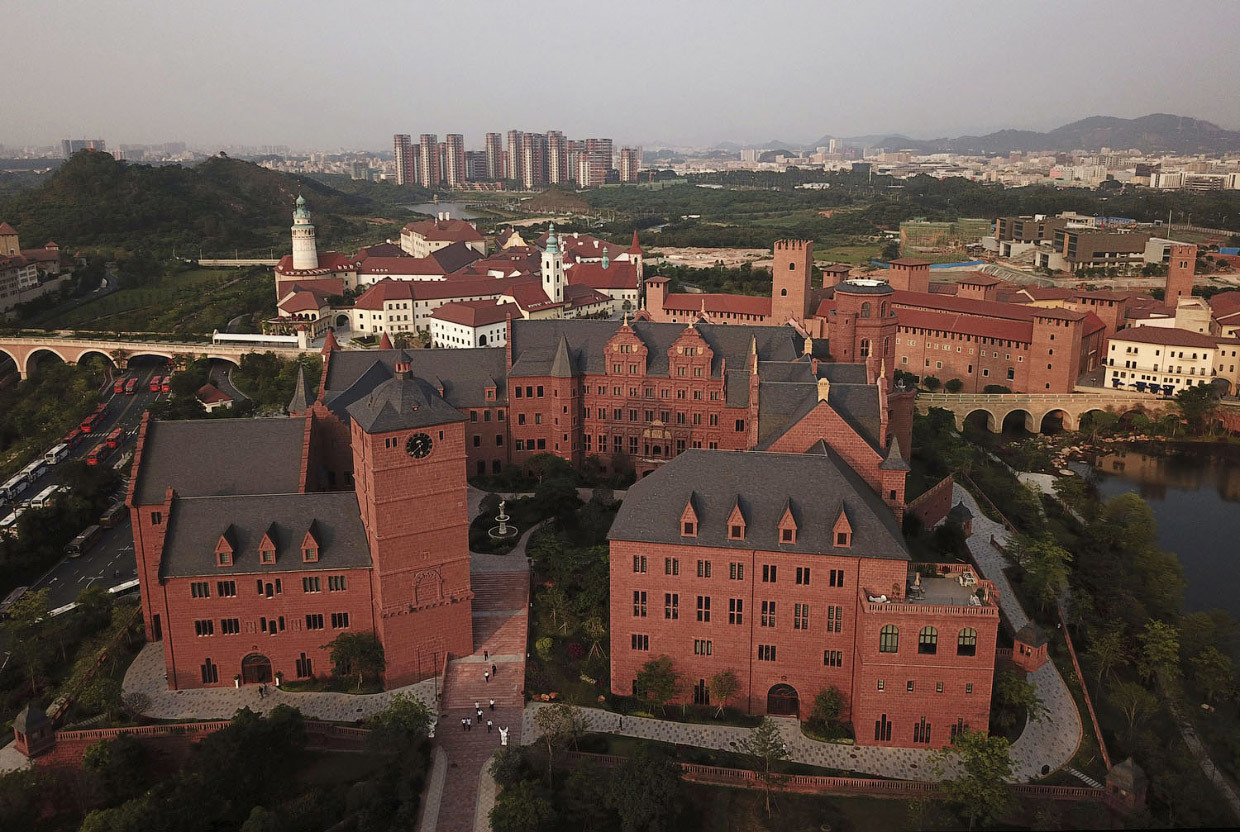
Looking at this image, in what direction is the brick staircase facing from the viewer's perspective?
toward the camera

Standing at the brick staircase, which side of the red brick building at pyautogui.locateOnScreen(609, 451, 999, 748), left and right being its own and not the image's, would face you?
right

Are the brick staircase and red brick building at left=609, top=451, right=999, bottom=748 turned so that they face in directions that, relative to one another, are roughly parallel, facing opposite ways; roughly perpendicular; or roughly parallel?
roughly parallel

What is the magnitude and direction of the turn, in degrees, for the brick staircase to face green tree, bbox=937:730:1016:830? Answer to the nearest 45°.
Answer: approximately 45° to its left

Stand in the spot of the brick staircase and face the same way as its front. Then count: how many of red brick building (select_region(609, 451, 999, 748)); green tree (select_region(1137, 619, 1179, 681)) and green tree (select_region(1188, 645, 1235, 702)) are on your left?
3

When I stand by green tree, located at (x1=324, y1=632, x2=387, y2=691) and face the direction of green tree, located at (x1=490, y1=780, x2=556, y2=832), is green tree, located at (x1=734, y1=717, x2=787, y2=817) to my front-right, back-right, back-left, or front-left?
front-left

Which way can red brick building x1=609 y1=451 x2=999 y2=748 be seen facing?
toward the camera

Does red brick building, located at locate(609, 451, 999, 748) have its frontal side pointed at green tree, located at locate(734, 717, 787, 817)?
yes

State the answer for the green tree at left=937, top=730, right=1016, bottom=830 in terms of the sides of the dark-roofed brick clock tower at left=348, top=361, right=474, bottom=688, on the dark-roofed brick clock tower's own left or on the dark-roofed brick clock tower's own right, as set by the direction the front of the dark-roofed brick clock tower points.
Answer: on the dark-roofed brick clock tower's own left

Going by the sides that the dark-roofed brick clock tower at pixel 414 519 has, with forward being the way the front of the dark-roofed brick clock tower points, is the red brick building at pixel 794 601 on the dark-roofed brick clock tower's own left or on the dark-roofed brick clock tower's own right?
on the dark-roofed brick clock tower's own left

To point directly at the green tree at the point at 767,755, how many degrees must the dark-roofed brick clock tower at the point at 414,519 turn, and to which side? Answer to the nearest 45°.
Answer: approximately 45° to its left

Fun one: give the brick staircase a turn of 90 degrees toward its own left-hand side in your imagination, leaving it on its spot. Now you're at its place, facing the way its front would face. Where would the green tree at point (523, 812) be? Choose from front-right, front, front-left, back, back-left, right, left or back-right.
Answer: right

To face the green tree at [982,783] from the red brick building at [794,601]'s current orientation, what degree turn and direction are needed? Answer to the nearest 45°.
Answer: approximately 45° to its left

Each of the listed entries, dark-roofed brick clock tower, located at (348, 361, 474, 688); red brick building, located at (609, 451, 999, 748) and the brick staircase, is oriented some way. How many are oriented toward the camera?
3

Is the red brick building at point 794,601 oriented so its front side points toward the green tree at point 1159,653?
no

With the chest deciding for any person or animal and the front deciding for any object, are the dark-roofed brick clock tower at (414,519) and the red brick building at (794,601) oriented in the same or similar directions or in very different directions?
same or similar directions
